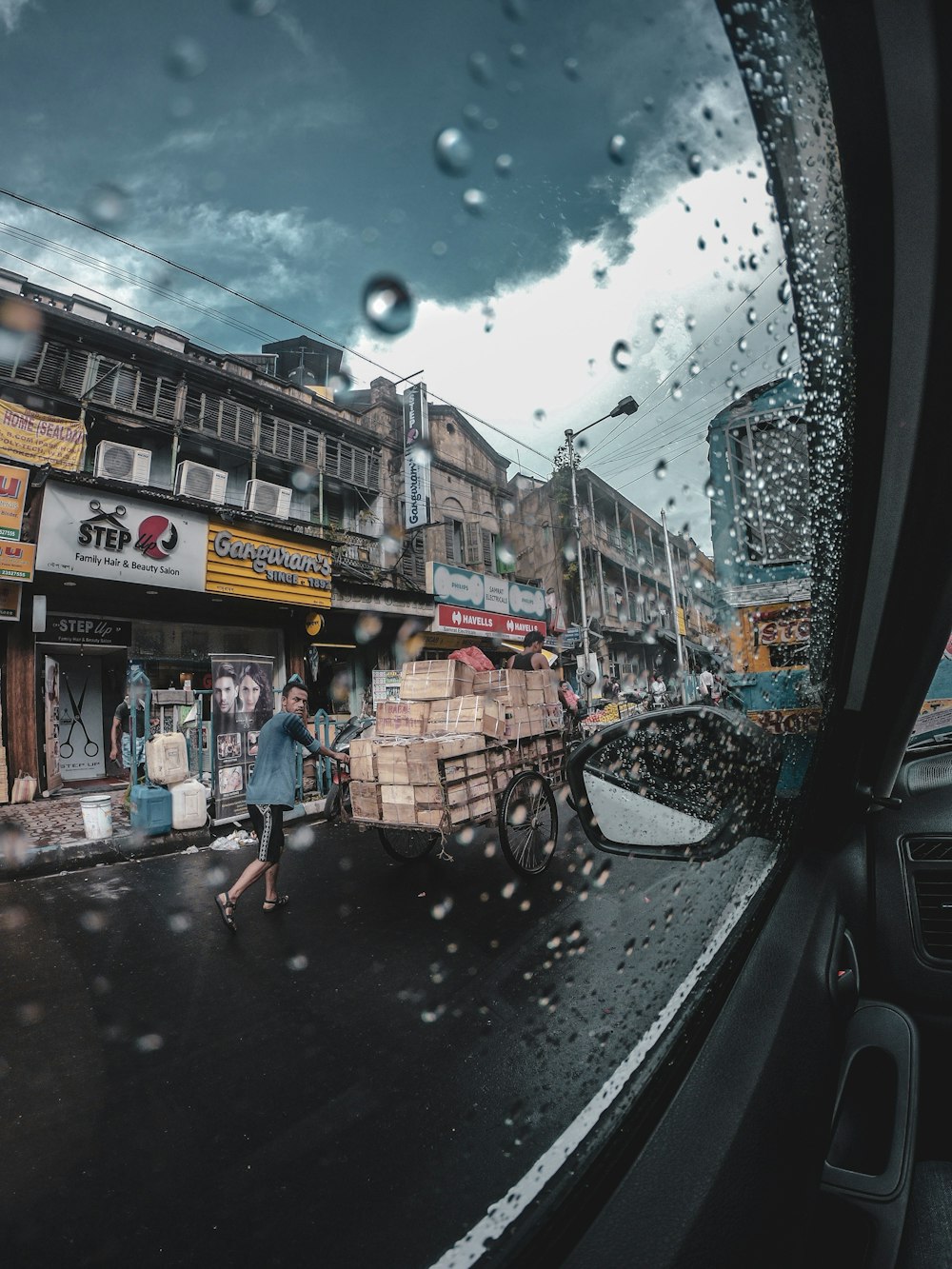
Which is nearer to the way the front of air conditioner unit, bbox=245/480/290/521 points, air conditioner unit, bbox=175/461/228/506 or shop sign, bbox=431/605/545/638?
the shop sign

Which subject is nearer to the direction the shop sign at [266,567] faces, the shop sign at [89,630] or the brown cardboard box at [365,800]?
the brown cardboard box

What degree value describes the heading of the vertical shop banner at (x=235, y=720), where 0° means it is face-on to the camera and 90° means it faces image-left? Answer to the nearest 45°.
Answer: approximately 315°

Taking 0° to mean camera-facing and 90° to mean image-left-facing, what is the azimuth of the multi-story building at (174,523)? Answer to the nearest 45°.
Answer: approximately 315°

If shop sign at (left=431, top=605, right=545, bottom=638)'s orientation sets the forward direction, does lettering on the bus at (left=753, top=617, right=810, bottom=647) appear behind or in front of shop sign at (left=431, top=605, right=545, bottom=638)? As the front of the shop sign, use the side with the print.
in front

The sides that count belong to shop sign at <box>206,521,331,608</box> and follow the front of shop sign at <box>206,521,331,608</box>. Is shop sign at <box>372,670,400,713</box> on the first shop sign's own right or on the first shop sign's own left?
on the first shop sign's own left
